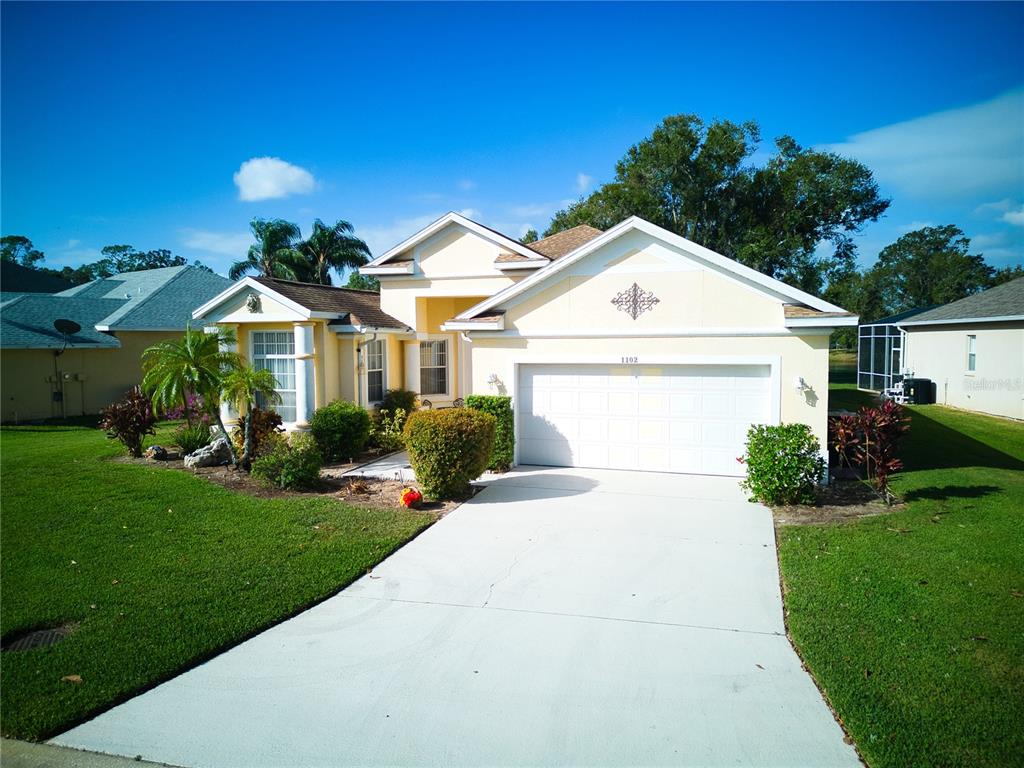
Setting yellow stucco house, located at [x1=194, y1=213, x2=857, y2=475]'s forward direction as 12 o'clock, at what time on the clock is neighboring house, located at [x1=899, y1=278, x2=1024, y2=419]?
The neighboring house is roughly at 8 o'clock from the yellow stucco house.

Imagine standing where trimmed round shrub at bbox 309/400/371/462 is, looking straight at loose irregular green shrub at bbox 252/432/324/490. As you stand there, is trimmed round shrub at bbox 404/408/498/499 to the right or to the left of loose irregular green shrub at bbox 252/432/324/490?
left

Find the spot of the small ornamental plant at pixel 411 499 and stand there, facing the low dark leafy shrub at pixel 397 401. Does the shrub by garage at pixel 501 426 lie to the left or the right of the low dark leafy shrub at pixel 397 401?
right

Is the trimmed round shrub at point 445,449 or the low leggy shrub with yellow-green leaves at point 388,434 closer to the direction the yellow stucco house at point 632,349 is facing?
the trimmed round shrub

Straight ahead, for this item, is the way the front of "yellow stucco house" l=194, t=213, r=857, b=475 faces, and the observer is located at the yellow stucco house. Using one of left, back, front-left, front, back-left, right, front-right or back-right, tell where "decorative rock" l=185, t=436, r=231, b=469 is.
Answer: right

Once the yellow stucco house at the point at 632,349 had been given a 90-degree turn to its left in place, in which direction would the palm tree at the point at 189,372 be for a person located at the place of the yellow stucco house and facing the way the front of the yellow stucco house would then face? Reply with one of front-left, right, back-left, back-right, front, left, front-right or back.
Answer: back

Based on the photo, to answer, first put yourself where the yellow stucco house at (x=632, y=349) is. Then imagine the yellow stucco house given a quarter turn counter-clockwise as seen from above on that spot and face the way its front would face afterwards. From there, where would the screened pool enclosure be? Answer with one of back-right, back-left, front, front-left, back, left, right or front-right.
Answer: front-left

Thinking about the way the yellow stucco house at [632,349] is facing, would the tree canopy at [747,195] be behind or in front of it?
behind

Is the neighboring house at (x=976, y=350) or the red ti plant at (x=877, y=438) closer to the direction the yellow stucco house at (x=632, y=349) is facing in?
the red ti plant

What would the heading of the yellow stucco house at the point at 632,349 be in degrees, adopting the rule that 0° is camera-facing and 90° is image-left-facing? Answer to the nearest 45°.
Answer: approximately 0°

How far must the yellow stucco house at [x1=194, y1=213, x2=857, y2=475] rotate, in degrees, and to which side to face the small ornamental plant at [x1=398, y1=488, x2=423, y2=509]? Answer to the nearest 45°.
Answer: approximately 45° to its right
